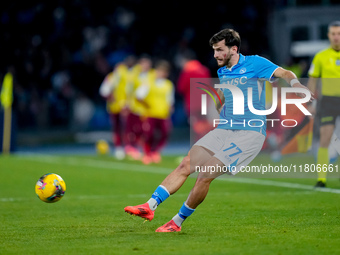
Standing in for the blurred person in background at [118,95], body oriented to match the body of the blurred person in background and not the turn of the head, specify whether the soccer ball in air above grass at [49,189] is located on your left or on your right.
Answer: on your right

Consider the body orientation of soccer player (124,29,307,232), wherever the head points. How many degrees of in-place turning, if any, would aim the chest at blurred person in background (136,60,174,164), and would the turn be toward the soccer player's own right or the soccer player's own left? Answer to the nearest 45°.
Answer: approximately 135° to the soccer player's own right

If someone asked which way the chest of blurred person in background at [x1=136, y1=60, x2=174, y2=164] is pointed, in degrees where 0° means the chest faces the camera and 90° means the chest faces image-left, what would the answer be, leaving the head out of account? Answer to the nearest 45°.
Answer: approximately 0°
